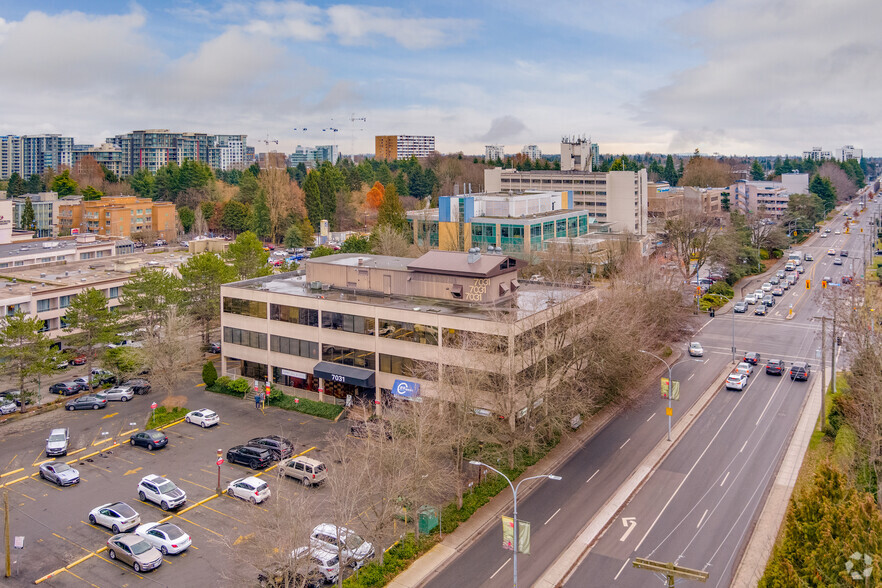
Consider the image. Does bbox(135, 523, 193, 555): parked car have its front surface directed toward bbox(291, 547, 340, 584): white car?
no

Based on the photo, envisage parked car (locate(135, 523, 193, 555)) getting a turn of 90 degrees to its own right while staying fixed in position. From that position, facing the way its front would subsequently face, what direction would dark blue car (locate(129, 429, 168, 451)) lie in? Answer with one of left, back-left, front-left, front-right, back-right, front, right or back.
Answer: front-left

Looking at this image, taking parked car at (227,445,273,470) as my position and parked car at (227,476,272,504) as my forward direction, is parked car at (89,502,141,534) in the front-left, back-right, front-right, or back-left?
front-right

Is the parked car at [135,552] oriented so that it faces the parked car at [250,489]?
no

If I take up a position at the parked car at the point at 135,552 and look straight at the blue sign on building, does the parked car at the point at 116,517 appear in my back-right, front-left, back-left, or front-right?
front-left

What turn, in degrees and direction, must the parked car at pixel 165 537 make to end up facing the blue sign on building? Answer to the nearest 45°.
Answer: approximately 90° to its right

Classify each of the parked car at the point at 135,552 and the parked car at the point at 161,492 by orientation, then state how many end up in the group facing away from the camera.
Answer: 0
